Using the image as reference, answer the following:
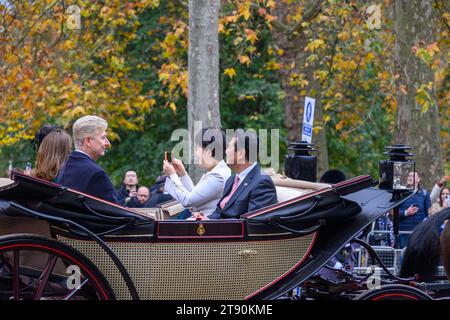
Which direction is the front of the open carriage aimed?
to the viewer's right

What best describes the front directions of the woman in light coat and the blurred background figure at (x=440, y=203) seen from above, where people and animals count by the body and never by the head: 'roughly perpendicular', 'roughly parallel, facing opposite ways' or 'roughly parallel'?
roughly perpendicular

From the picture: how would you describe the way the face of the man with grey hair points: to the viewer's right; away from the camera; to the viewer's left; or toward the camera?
to the viewer's right

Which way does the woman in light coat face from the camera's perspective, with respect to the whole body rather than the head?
to the viewer's left
